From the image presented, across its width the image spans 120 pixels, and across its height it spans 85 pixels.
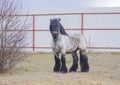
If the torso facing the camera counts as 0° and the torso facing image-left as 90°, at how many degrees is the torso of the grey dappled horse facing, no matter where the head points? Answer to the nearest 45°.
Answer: approximately 45°

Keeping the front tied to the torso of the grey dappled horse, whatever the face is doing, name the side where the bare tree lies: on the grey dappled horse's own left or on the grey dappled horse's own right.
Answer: on the grey dappled horse's own right
